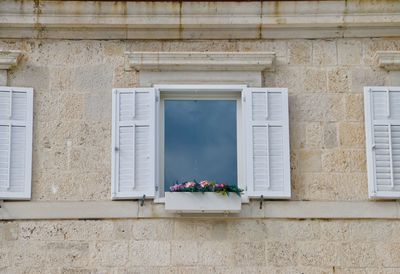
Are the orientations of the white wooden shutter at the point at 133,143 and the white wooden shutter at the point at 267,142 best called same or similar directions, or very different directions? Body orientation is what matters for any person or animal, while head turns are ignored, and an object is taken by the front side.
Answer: same or similar directions

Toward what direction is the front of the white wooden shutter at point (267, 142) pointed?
toward the camera

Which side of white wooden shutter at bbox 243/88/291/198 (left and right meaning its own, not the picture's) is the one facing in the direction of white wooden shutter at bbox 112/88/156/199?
right

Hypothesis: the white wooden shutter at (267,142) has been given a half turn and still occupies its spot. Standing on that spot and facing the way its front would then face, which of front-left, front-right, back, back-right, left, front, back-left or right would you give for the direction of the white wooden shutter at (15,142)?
left

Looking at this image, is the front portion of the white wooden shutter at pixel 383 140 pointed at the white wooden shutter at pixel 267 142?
no

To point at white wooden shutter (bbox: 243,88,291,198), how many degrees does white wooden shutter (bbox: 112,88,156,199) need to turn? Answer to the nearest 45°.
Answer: approximately 90° to its left

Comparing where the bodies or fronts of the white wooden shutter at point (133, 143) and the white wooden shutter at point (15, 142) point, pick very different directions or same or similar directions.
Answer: same or similar directions

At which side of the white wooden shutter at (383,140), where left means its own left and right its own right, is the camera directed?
front

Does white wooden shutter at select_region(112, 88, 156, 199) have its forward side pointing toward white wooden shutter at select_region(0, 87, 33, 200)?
no

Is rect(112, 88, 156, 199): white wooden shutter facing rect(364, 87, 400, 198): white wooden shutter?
no

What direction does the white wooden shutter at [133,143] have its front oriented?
toward the camera

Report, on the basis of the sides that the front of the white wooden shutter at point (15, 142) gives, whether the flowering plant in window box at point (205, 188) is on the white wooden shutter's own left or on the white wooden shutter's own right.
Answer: on the white wooden shutter's own left

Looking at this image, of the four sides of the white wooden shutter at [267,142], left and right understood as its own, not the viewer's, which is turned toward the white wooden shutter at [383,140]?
left

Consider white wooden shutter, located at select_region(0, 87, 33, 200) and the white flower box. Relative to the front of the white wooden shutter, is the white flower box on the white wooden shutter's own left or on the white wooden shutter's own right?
on the white wooden shutter's own left

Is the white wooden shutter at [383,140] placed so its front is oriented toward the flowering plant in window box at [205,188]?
no
